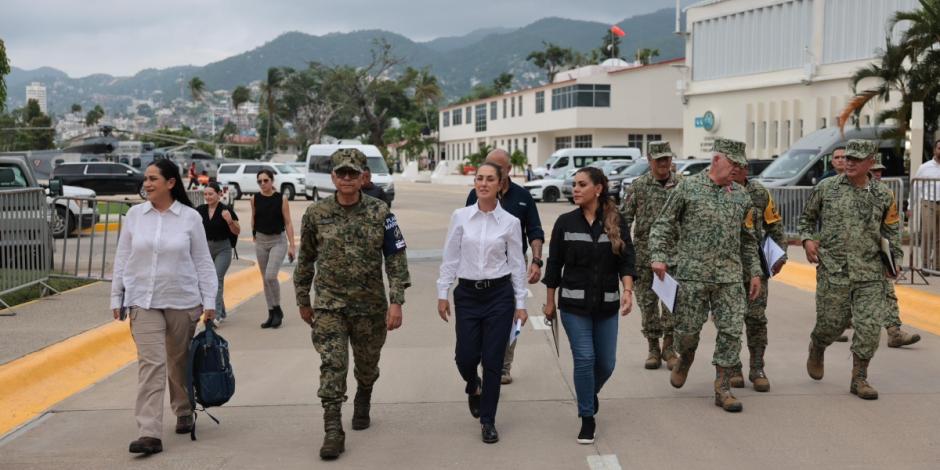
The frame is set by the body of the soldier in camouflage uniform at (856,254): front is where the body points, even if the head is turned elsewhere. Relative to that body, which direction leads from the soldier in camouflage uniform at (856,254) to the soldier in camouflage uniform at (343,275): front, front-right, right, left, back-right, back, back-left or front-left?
front-right

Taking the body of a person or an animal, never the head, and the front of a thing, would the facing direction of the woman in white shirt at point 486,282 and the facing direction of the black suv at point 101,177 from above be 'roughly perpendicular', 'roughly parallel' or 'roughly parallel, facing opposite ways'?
roughly perpendicular

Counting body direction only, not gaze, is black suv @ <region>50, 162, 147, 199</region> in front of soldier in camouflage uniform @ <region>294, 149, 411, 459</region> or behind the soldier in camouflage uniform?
behind

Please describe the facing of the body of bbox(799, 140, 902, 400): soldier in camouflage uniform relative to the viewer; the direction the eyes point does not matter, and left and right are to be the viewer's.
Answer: facing the viewer

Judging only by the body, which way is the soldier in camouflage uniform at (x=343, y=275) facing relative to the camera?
toward the camera

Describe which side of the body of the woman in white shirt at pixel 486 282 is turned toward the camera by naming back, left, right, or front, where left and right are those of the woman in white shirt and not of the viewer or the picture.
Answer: front

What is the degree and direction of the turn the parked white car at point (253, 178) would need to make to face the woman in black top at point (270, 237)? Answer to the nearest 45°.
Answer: approximately 45° to its right

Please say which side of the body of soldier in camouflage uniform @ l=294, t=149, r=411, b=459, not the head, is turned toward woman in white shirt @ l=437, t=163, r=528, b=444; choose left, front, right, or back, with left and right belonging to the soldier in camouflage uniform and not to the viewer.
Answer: left
